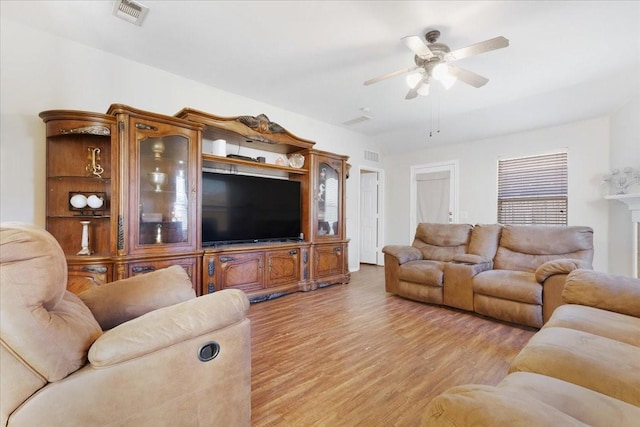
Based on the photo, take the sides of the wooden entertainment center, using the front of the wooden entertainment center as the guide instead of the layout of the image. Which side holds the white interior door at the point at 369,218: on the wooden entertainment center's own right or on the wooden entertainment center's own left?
on the wooden entertainment center's own left

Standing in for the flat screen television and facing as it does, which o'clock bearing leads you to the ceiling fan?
The ceiling fan is roughly at 12 o'clock from the flat screen television.

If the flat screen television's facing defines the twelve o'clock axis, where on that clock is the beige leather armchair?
The beige leather armchair is roughly at 2 o'clock from the flat screen television.

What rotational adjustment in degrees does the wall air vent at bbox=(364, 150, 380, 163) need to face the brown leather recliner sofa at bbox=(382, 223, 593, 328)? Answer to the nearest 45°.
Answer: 0° — it already faces it

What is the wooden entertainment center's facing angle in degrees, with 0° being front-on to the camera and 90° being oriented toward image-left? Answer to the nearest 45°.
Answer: approximately 315°

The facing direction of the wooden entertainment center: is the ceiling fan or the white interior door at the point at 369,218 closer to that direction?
the ceiling fan

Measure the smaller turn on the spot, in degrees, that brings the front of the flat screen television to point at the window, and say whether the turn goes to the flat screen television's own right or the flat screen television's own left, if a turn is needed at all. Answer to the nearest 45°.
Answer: approximately 45° to the flat screen television's own left
